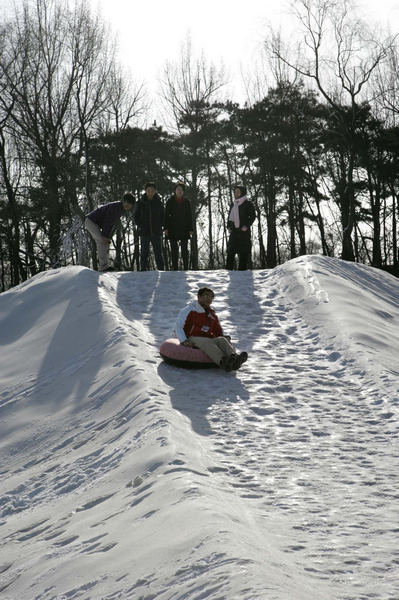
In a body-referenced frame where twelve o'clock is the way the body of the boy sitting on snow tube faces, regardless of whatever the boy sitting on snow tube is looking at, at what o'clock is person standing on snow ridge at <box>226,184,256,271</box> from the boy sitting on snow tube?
The person standing on snow ridge is roughly at 8 o'clock from the boy sitting on snow tube.

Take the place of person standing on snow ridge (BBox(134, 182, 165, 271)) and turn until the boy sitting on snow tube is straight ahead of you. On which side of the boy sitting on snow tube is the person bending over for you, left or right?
right

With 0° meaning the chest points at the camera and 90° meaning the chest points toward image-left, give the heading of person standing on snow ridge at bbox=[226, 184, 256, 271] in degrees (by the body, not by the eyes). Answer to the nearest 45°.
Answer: approximately 45°

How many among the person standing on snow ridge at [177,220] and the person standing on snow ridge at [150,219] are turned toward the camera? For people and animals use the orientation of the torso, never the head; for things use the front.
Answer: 2

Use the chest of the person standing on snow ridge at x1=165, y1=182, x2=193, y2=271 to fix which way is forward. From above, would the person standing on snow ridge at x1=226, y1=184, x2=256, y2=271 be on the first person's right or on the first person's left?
on the first person's left

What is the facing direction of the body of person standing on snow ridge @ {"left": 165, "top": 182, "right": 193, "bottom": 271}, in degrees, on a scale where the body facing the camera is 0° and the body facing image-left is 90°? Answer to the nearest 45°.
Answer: approximately 0°

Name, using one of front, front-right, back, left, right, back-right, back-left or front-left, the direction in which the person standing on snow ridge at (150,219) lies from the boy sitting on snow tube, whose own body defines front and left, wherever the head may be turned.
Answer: back-left

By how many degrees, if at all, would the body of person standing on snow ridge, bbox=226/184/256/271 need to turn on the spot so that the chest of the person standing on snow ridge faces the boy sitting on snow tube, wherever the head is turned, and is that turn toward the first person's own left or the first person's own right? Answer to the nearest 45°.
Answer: approximately 45° to the first person's own left

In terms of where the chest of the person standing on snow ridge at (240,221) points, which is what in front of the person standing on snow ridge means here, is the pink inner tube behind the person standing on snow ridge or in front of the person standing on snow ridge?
in front

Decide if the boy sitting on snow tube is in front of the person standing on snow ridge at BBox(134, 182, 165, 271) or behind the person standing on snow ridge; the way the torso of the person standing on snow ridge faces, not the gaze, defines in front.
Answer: in front

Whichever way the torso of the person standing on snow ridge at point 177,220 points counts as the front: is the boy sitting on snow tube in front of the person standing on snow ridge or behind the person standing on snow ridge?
in front

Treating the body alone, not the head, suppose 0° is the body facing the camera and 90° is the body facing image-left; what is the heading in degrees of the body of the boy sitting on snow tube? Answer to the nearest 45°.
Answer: approximately 315°
